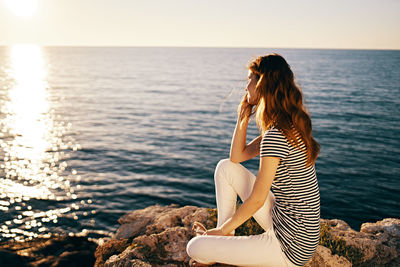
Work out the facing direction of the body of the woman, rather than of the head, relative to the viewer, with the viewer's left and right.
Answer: facing away from the viewer and to the left of the viewer
